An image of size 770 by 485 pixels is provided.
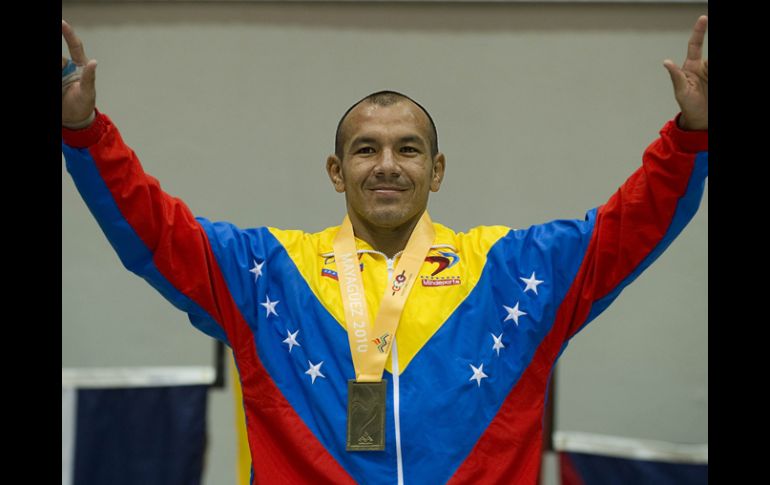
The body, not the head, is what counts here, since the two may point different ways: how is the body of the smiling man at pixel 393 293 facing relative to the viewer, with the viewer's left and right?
facing the viewer

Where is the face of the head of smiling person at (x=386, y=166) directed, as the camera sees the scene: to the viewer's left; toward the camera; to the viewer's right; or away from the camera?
toward the camera

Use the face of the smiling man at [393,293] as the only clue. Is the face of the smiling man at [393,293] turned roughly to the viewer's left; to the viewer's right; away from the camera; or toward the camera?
toward the camera

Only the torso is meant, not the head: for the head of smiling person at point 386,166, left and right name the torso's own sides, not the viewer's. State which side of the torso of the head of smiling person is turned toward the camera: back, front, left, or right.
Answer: front
